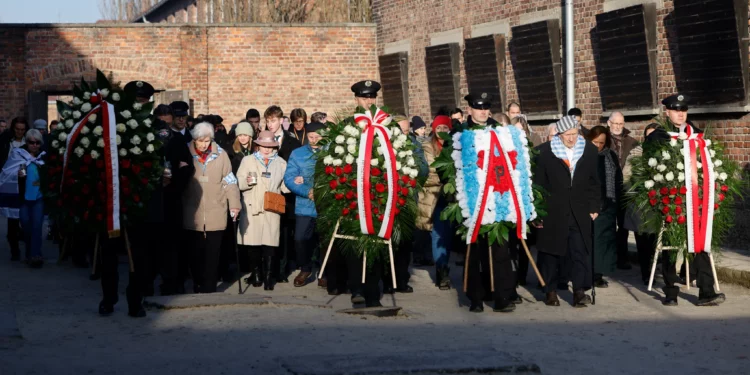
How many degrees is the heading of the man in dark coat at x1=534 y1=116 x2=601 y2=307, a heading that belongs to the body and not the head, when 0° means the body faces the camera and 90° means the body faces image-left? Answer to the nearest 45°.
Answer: approximately 0°
